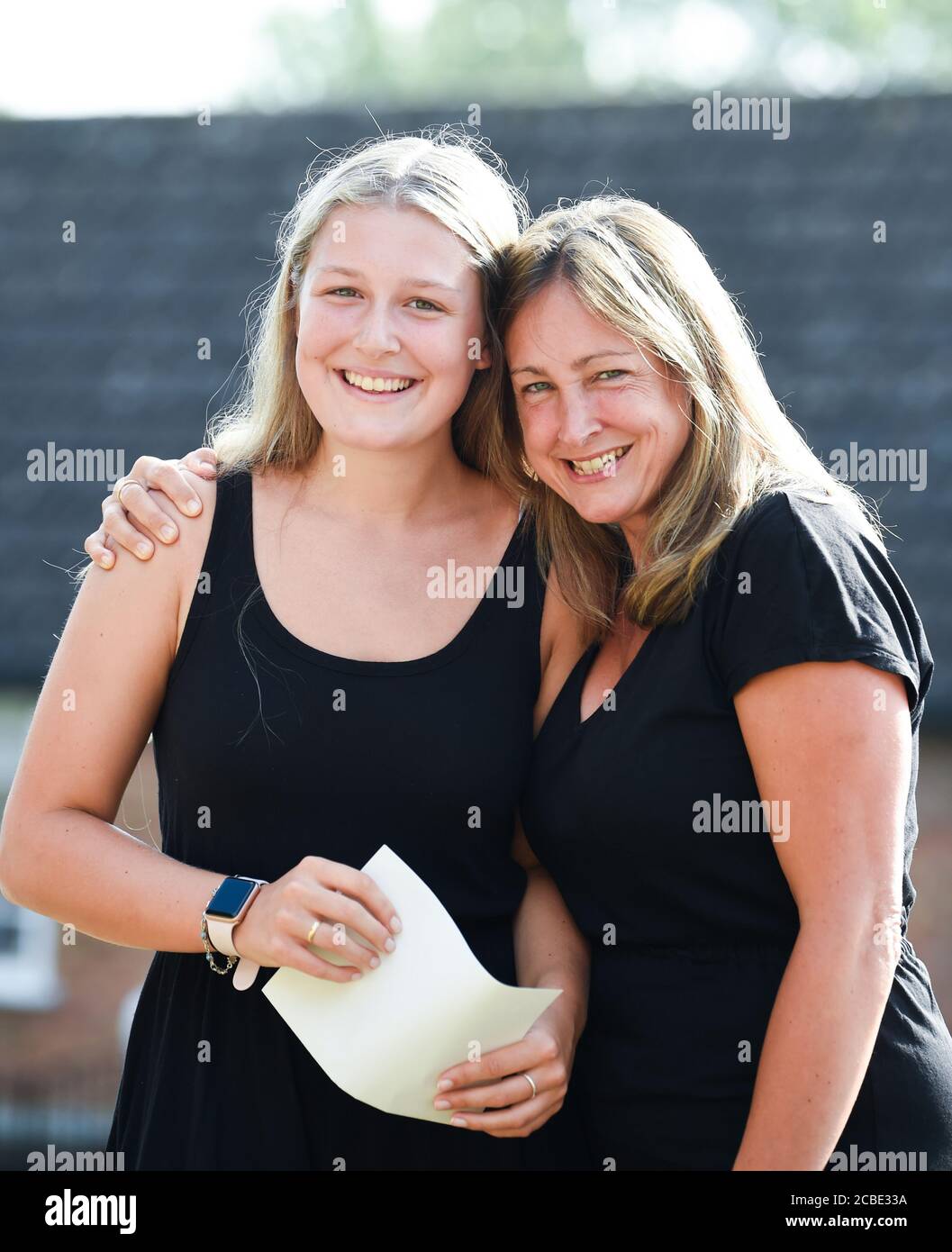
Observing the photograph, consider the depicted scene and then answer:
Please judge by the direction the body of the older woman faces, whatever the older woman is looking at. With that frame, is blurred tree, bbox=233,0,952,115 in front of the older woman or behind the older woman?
behind

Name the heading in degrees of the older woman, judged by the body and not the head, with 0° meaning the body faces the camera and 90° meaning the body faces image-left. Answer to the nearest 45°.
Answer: approximately 45°
